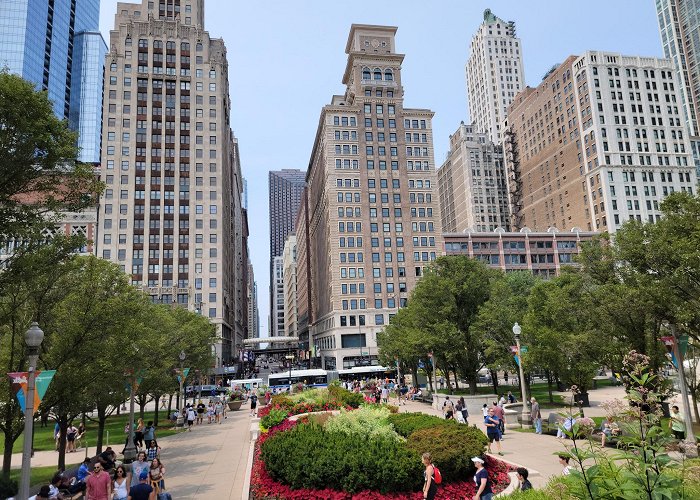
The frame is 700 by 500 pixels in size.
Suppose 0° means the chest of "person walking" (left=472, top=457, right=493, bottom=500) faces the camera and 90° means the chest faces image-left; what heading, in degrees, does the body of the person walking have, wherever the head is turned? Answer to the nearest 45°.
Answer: approximately 90°

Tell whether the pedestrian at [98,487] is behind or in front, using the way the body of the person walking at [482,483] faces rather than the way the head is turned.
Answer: in front

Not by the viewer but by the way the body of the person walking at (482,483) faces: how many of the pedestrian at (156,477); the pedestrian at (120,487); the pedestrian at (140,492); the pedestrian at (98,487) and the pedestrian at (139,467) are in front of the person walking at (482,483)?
5

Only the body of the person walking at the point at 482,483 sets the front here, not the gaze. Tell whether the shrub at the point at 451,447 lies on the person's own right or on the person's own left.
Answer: on the person's own right

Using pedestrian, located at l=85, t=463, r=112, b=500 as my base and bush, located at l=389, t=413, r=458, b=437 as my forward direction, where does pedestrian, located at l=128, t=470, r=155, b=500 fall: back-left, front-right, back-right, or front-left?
front-right
